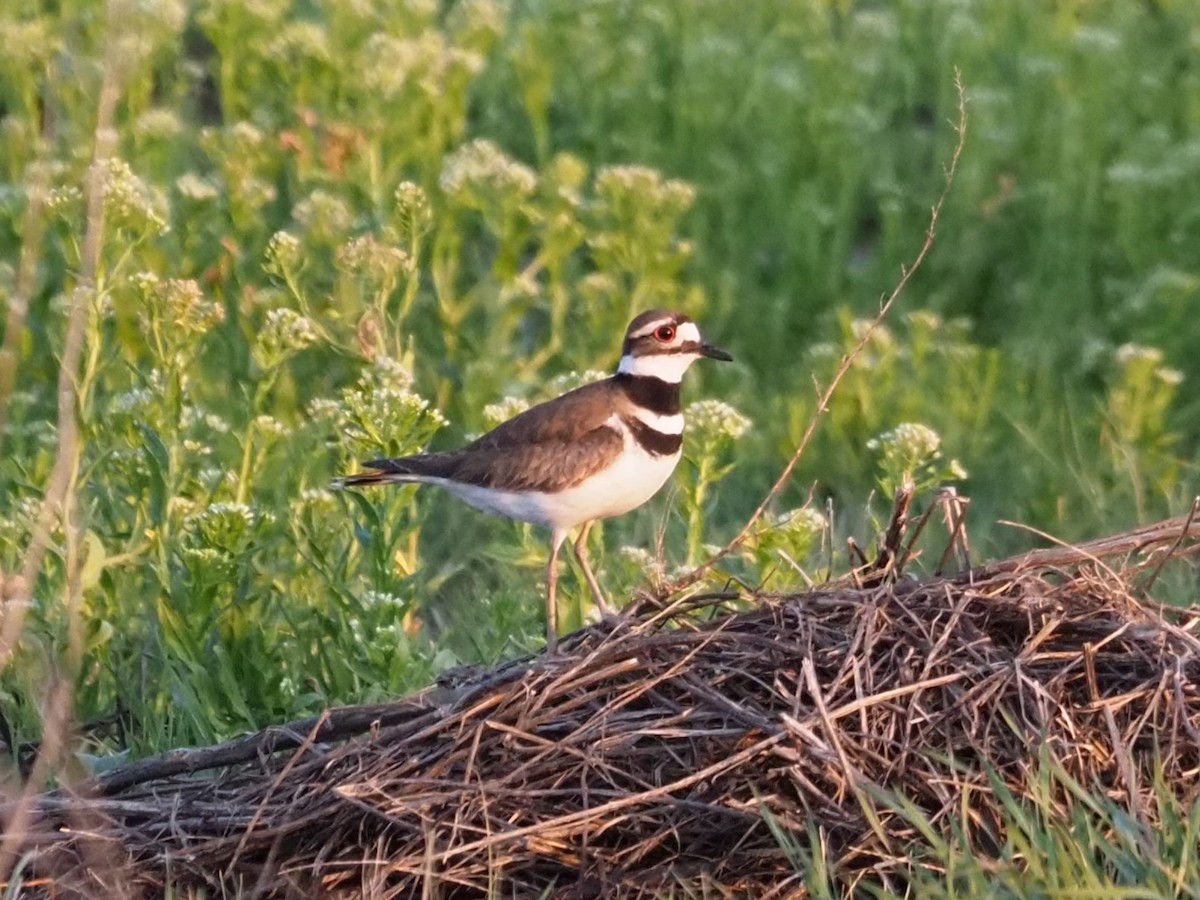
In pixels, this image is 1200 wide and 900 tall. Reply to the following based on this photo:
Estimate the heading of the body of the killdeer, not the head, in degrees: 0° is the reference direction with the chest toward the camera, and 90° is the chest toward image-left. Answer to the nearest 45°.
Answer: approximately 270°
